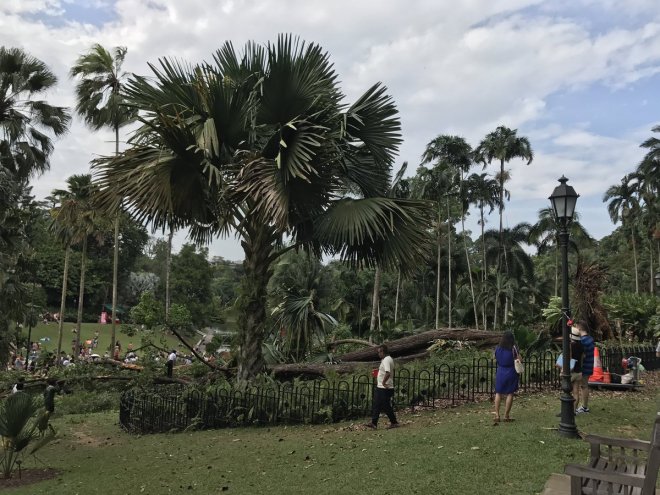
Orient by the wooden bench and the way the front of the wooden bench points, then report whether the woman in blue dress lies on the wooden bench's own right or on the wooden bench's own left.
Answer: on the wooden bench's own right

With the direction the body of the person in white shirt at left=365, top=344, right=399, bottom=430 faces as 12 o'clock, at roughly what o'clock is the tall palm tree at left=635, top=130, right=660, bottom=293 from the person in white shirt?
The tall palm tree is roughly at 4 o'clock from the person in white shirt.

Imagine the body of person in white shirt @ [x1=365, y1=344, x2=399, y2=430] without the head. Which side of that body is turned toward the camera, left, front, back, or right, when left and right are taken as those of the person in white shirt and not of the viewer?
left

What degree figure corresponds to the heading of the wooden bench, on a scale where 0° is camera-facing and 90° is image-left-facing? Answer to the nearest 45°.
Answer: approximately 90°

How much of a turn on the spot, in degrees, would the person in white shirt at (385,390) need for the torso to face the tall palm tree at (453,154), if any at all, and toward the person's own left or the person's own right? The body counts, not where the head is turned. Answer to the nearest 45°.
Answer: approximately 90° to the person's own right

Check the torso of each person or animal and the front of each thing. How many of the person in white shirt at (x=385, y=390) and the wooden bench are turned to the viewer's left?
2
